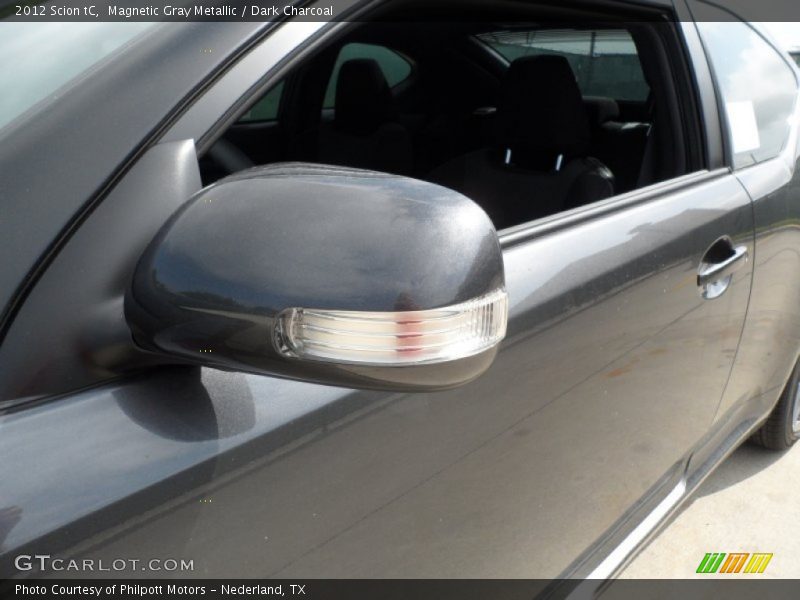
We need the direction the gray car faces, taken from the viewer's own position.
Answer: facing the viewer and to the left of the viewer
